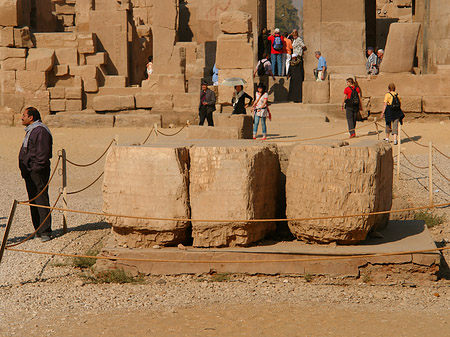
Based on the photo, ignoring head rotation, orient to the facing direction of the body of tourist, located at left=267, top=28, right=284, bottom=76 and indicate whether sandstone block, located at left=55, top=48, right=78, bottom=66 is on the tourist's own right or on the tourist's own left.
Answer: on the tourist's own left

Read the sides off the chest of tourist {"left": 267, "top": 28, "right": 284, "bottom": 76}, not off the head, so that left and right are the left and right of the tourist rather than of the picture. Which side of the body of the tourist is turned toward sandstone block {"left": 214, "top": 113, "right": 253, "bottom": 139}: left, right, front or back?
back

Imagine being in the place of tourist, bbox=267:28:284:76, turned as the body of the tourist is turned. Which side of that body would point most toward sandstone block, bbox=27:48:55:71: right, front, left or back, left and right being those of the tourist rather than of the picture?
left

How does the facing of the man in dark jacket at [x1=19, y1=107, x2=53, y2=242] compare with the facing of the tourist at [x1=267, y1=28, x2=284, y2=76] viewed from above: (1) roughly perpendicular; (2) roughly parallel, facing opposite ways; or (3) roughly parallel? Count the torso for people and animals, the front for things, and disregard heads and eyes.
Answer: roughly perpendicular

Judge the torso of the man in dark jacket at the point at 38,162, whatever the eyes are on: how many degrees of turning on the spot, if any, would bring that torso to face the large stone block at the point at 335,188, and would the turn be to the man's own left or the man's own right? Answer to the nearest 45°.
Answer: approximately 135° to the man's own left

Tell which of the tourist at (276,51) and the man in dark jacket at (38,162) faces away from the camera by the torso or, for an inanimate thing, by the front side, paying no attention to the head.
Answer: the tourist

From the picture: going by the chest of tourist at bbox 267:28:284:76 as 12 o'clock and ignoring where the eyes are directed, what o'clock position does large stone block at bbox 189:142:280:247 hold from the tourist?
The large stone block is roughly at 6 o'clock from the tourist.

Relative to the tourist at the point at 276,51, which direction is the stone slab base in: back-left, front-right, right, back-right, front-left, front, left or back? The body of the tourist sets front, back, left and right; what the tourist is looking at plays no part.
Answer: back

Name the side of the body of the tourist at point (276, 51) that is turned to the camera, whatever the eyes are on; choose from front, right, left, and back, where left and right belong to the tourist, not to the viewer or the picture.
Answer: back

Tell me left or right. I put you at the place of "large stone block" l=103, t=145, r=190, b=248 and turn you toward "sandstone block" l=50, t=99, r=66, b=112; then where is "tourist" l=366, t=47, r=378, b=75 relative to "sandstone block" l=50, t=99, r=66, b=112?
right
